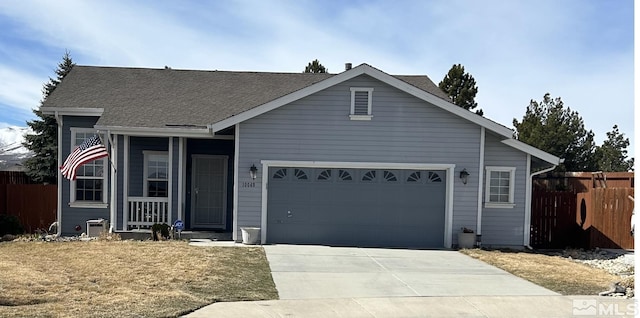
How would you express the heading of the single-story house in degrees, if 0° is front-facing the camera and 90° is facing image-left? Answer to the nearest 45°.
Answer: approximately 0°

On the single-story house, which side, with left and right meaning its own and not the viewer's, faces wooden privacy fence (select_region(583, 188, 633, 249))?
left

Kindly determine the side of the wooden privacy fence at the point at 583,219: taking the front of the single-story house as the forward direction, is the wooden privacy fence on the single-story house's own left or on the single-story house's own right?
on the single-story house's own left

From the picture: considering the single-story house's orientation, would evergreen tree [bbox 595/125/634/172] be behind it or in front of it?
behind

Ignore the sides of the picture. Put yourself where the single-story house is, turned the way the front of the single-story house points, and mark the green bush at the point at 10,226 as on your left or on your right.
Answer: on your right

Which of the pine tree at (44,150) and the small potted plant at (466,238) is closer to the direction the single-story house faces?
the small potted plant
